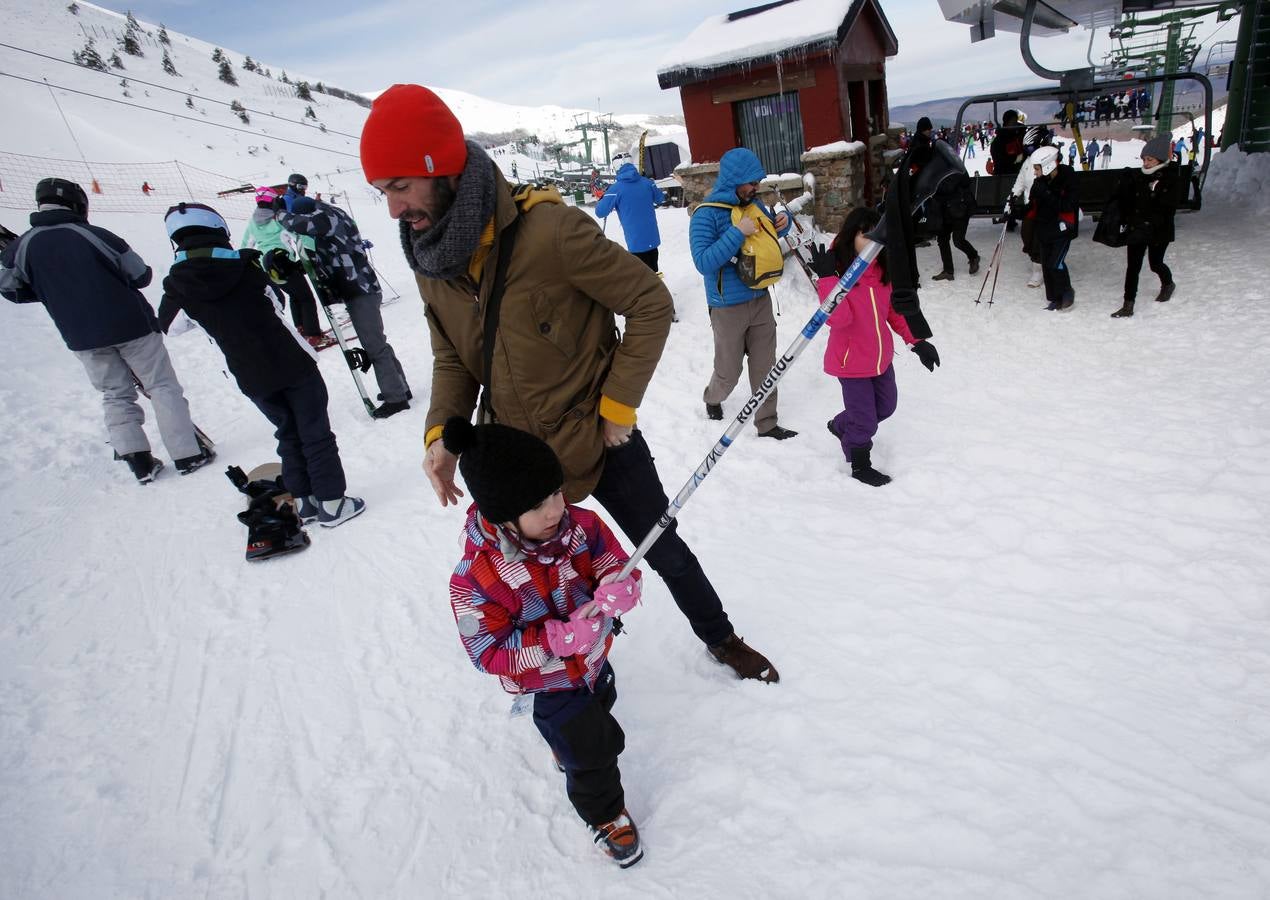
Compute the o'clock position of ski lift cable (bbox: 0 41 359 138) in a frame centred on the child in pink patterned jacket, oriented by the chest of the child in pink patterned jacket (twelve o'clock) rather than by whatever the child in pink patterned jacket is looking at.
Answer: The ski lift cable is roughly at 7 o'clock from the child in pink patterned jacket.

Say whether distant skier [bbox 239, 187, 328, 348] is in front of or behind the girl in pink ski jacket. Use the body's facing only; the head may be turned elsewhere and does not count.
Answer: behind

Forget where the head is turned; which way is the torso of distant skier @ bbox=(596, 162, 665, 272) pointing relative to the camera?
away from the camera

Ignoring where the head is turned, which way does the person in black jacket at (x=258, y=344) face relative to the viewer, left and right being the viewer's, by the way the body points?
facing away from the viewer and to the right of the viewer

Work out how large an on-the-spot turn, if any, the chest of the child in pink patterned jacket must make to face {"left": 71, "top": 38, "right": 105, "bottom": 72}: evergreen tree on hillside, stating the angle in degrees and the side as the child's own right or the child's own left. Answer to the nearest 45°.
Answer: approximately 135° to the child's own left

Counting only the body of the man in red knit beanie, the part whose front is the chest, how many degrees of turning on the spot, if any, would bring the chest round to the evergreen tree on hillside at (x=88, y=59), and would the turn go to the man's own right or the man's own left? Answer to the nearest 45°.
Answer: approximately 90° to the man's own right

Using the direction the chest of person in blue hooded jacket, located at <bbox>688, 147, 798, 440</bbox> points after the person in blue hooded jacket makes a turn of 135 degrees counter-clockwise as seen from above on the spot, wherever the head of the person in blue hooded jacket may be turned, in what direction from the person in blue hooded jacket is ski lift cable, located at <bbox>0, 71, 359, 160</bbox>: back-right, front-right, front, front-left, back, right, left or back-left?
front-left

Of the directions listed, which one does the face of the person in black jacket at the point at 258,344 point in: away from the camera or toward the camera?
away from the camera

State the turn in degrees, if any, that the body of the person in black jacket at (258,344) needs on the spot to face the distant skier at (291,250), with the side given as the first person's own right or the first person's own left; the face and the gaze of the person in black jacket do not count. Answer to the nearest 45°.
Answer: approximately 45° to the first person's own left

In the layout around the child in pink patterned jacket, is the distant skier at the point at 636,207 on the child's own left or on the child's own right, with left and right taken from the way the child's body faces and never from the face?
on the child's own left

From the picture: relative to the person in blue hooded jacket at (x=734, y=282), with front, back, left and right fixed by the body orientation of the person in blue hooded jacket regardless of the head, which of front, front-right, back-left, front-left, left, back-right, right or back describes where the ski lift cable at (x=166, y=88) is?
back
